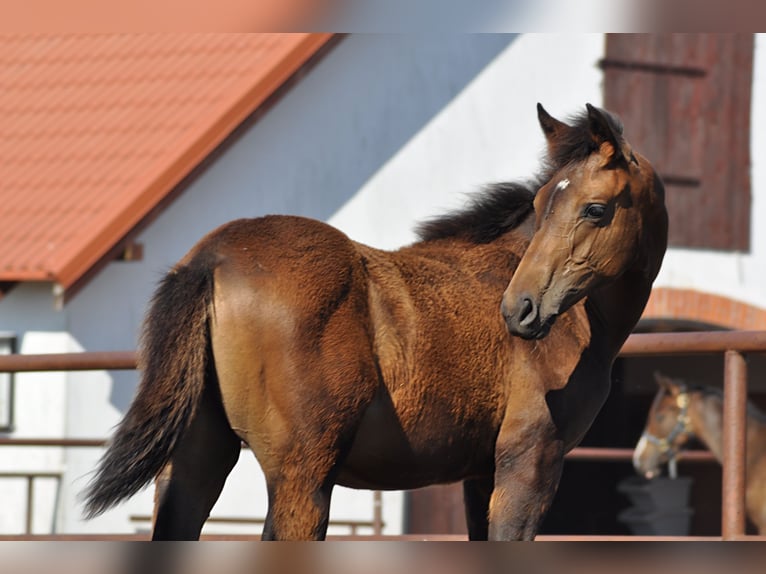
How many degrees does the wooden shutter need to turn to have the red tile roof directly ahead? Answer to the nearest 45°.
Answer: approximately 45° to its right

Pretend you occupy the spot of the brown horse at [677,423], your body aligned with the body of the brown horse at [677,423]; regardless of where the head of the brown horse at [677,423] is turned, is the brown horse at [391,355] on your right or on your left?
on your left

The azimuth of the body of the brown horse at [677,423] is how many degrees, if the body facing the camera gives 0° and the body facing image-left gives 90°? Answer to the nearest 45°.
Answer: approximately 90°

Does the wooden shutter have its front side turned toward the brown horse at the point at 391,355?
yes

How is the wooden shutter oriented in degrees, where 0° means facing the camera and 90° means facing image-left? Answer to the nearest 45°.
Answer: approximately 0°

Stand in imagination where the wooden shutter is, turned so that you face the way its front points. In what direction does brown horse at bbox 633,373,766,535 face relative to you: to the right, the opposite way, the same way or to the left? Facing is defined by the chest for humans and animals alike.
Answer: to the right

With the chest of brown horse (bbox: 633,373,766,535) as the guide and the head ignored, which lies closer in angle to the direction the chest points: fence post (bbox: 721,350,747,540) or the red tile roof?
the red tile roof

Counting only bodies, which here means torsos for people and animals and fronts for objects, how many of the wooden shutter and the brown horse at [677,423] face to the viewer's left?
1

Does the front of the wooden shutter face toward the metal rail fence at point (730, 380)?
yes
